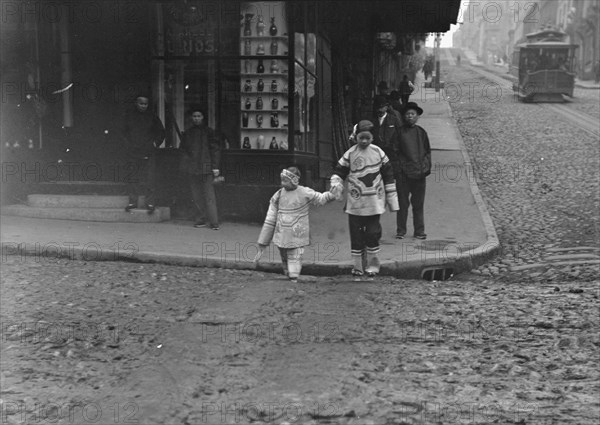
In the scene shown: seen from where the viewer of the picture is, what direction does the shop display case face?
facing the viewer

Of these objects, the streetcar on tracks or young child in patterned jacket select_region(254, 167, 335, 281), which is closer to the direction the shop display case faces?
the young child in patterned jacket

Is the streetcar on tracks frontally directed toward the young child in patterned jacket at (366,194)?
yes

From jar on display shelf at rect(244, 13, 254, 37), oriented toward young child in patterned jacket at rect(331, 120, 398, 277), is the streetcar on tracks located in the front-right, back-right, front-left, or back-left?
back-left

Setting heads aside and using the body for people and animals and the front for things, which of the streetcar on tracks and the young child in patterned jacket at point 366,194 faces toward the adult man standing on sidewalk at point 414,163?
the streetcar on tracks

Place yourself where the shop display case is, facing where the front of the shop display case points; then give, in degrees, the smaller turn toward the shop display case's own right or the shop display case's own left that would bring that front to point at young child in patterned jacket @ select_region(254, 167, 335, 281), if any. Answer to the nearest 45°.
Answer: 0° — it already faces them

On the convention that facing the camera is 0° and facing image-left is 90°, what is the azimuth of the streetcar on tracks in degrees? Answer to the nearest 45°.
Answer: approximately 0°

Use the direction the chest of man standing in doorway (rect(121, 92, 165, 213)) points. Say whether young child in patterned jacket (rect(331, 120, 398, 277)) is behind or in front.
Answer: in front
